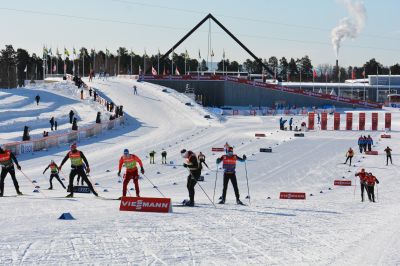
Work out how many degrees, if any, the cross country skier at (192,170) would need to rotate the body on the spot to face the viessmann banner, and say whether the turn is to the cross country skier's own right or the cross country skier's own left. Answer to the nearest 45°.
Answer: approximately 45° to the cross country skier's own left

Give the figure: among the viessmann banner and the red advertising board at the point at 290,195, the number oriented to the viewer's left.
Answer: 0

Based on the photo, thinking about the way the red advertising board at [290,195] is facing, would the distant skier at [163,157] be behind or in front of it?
behind

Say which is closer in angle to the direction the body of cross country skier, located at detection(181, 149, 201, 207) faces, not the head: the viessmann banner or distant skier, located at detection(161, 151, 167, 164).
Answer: the viessmann banner

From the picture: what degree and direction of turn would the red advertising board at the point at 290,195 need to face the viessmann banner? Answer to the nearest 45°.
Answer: approximately 45° to its right

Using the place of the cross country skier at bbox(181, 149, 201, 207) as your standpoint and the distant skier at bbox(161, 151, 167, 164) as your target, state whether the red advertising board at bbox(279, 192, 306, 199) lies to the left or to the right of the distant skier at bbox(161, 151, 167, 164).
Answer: right

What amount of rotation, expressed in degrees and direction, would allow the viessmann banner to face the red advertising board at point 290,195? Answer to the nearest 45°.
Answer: approximately 135° to its left

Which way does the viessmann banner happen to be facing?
toward the camera

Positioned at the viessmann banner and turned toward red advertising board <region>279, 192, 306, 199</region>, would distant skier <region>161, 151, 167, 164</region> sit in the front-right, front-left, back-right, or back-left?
front-left
